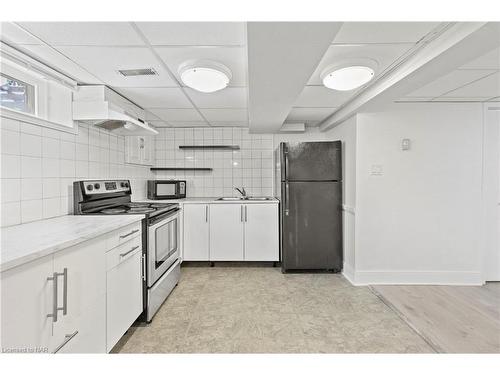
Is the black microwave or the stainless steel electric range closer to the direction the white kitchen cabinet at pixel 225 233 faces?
the stainless steel electric range

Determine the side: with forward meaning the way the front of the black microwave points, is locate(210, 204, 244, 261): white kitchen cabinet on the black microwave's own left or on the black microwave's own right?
on the black microwave's own left

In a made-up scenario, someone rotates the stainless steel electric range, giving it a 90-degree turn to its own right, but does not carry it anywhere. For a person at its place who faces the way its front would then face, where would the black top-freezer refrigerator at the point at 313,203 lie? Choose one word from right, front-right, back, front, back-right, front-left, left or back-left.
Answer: back-left

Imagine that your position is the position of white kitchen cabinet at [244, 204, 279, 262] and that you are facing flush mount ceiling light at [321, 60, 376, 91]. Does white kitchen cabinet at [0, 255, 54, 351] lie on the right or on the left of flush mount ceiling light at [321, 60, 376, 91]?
right

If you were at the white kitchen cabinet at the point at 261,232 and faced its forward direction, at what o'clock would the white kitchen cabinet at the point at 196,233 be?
the white kitchen cabinet at the point at 196,233 is roughly at 3 o'clock from the white kitchen cabinet at the point at 261,232.

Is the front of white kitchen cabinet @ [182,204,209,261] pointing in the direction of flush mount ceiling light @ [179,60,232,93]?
yes

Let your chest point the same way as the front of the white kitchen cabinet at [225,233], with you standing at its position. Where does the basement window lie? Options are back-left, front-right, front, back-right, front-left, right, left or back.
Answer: front-right

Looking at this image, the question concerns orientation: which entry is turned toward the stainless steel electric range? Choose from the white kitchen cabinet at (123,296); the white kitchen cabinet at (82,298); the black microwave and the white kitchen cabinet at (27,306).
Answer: the black microwave

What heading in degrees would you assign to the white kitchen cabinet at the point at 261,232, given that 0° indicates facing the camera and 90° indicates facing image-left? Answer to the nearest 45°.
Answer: approximately 0°

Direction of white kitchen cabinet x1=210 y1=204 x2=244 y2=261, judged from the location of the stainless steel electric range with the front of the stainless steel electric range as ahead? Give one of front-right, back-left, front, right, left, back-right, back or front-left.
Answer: left

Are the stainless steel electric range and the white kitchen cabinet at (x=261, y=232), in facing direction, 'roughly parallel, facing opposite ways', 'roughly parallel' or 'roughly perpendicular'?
roughly perpendicular

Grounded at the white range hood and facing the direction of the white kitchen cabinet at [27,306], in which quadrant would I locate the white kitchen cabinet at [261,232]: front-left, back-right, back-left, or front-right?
back-left
